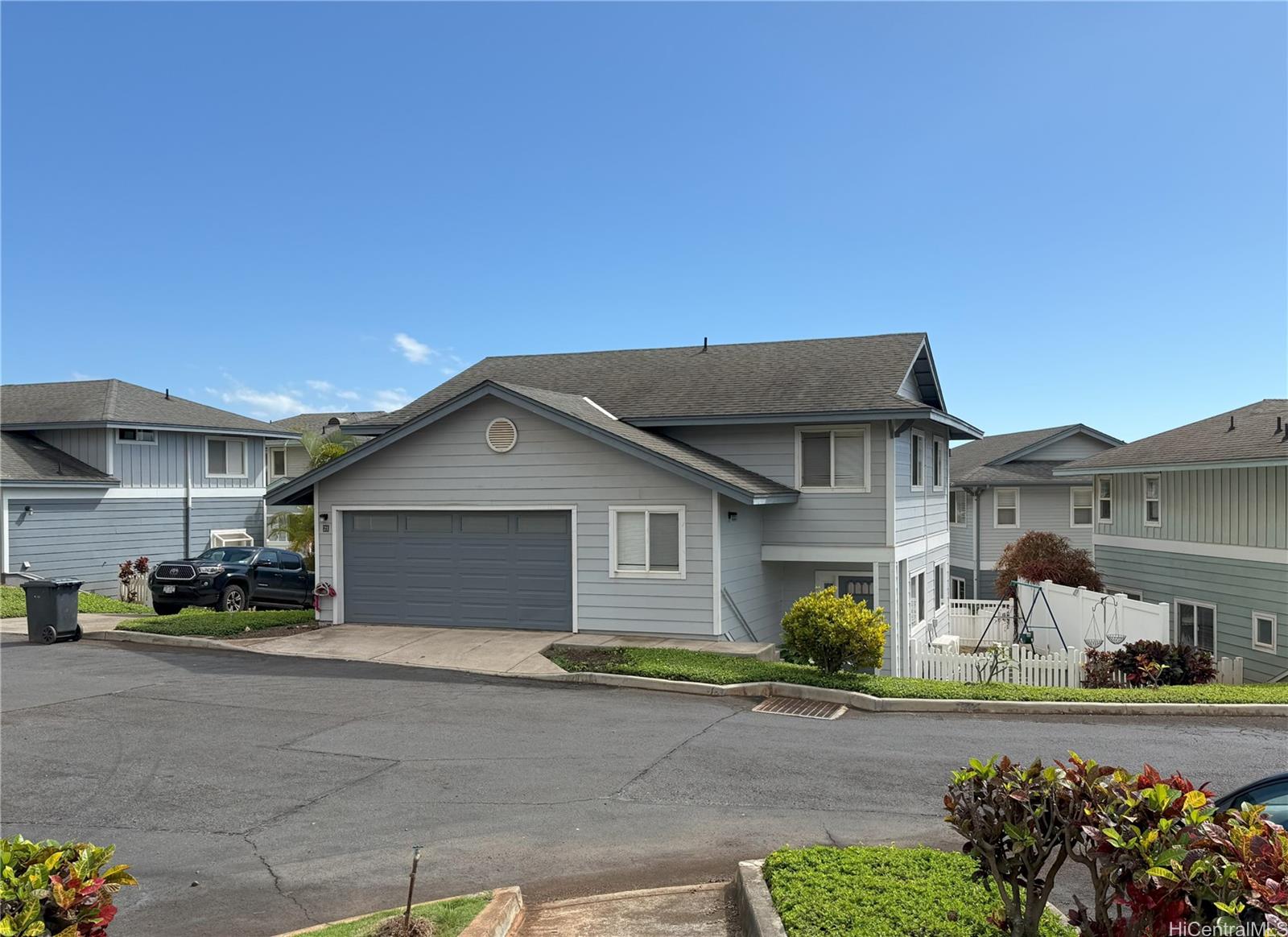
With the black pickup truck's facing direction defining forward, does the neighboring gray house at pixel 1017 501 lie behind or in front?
behind

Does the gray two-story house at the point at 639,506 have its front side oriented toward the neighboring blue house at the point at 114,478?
no

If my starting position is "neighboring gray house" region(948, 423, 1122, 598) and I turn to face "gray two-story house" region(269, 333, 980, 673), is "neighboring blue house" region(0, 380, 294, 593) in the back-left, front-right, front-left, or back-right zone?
front-right

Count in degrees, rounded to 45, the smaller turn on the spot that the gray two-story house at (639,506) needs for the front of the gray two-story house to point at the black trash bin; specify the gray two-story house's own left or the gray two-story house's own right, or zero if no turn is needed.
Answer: approximately 90° to the gray two-story house's own right

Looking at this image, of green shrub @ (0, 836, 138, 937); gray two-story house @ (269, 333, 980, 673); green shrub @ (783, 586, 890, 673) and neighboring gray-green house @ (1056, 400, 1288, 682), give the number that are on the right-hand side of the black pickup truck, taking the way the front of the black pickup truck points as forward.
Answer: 0

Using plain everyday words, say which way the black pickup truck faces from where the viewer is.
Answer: facing the viewer and to the left of the viewer

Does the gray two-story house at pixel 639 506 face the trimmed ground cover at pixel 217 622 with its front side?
no

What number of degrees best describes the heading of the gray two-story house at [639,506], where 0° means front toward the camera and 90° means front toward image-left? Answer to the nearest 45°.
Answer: approximately 0°

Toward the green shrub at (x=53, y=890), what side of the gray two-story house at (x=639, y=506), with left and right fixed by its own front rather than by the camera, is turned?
front

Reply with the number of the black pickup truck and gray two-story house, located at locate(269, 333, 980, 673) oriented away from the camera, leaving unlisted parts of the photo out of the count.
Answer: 0

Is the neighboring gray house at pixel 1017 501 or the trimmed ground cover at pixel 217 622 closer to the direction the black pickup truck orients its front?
the trimmed ground cover

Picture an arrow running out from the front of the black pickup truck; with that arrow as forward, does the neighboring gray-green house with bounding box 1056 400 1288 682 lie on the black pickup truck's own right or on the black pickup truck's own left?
on the black pickup truck's own left

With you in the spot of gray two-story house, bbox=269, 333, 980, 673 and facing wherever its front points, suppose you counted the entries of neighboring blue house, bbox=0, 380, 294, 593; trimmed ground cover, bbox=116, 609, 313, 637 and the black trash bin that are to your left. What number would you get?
0

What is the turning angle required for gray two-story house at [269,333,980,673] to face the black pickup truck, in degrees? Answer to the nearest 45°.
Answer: approximately 135° to its right
